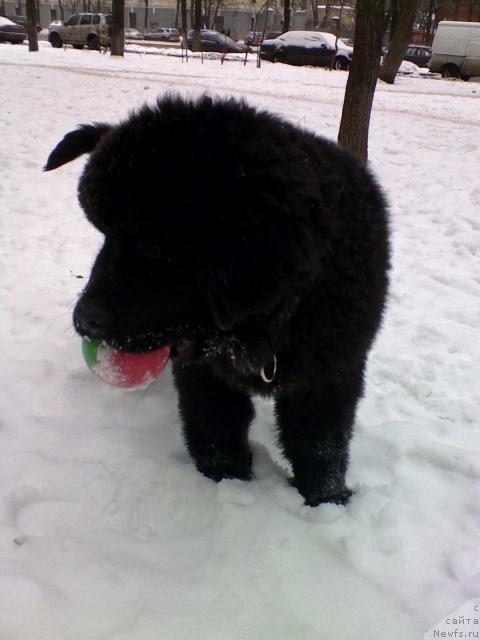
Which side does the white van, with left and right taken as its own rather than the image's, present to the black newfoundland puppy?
right

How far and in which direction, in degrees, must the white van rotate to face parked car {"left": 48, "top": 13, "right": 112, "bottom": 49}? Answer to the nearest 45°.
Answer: approximately 180°

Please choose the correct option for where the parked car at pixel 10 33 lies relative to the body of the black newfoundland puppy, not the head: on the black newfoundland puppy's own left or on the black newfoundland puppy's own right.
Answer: on the black newfoundland puppy's own right

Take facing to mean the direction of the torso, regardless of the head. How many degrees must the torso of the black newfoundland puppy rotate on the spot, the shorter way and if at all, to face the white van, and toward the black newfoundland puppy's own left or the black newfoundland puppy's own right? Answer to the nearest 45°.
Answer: approximately 135° to the black newfoundland puppy's own right

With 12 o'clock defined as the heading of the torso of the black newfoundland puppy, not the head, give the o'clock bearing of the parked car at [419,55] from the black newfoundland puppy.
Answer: The parked car is roughly at 5 o'clock from the black newfoundland puppy.
